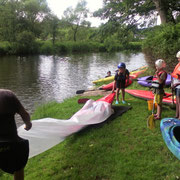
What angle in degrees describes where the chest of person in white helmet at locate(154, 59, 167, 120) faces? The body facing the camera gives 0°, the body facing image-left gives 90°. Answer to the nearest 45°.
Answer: approximately 90°

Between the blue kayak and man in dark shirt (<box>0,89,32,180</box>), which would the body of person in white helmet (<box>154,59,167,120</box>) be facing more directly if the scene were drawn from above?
the man in dark shirt

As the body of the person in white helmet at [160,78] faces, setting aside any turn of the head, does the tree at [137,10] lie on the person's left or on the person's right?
on the person's right

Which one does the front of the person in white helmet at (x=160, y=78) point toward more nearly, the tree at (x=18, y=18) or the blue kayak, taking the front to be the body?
the tree
